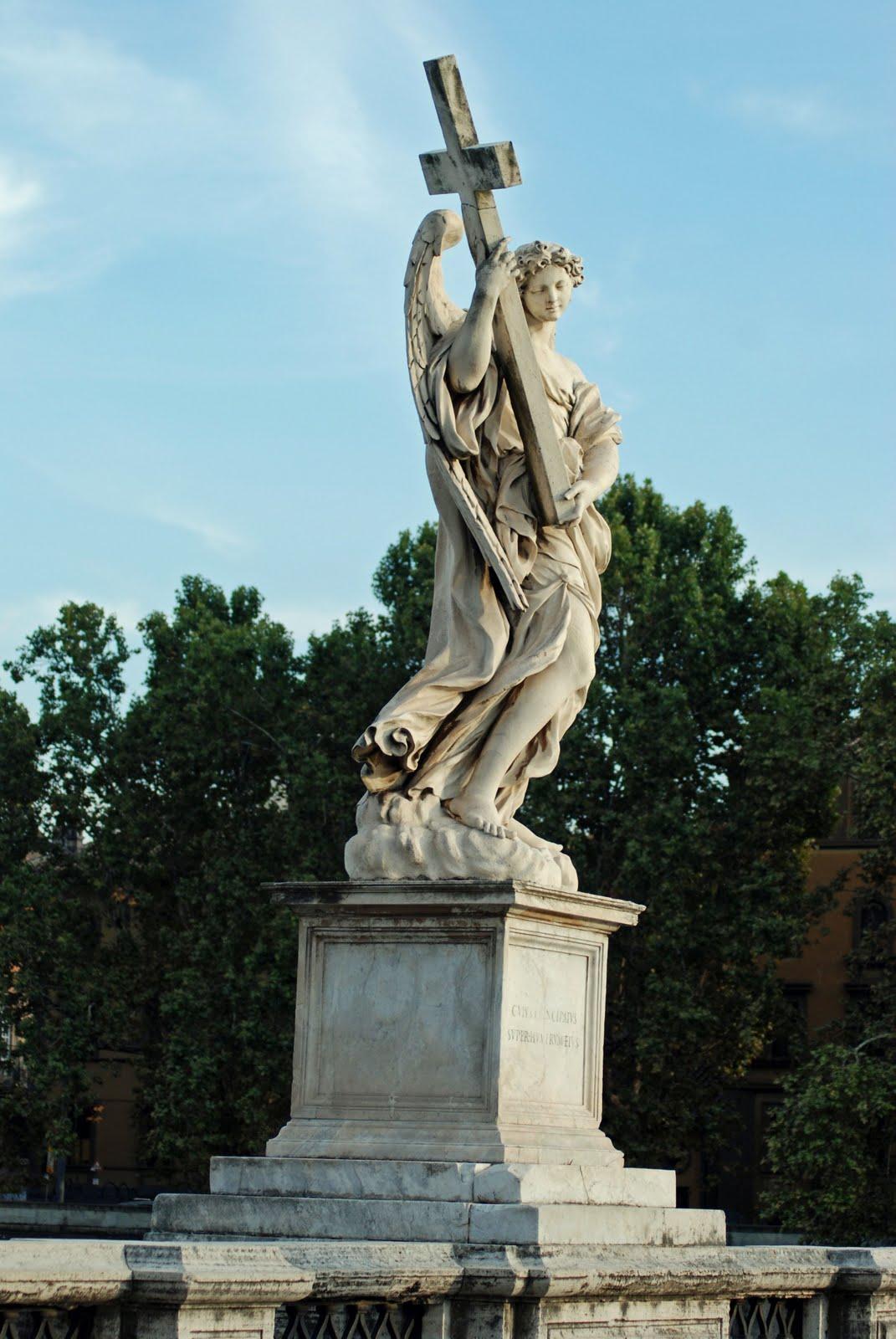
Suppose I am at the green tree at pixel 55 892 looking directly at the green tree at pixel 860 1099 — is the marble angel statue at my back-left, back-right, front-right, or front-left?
front-right

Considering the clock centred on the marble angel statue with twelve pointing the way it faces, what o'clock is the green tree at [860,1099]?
The green tree is roughly at 8 o'clock from the marble angel statue.

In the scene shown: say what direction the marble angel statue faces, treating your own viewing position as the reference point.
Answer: facing the viewer and to the right of the viewer

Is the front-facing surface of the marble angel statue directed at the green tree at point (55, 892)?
no

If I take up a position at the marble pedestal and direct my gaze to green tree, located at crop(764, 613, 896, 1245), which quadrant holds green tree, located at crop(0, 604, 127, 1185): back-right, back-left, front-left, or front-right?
front-left
